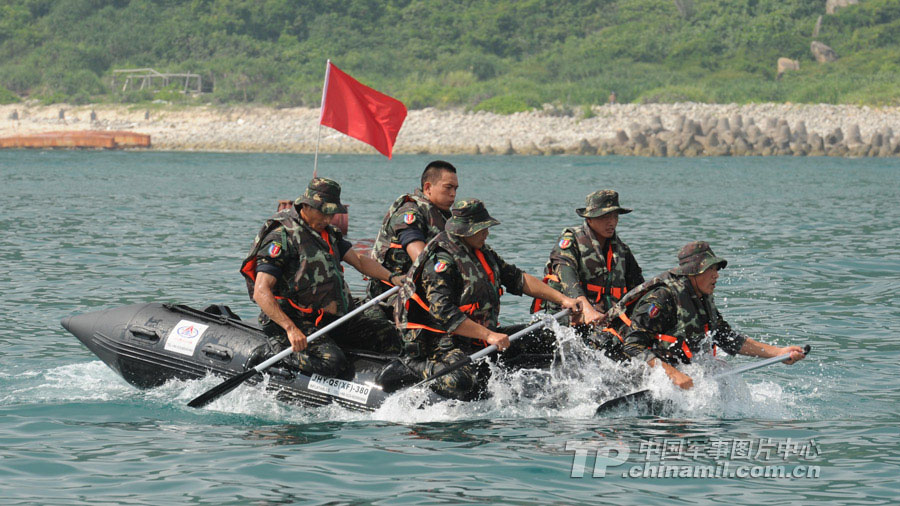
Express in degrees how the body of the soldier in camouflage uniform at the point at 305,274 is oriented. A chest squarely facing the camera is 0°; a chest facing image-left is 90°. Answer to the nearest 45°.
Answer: approximately 315°

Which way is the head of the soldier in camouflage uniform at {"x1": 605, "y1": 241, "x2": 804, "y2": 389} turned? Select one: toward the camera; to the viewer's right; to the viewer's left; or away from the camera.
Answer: to the viewer's right

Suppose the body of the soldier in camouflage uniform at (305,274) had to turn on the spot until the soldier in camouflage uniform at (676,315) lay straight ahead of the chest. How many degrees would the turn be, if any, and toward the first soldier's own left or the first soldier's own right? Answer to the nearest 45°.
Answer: approximately 45° to the first soldier's own left

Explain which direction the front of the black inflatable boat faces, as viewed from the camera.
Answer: facing to the right of the viewer

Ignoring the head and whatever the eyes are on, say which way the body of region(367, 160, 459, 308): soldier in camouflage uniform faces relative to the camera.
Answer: to the viewer's right
